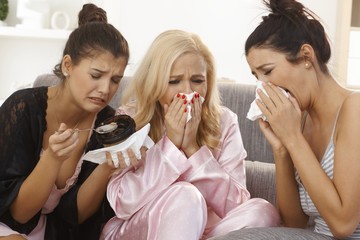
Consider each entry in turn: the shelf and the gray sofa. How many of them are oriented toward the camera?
2

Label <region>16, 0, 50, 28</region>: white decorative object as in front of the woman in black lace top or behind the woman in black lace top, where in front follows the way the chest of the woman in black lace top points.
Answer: behind

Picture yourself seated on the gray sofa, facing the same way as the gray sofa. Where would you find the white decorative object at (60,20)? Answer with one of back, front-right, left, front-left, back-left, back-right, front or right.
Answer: back-right

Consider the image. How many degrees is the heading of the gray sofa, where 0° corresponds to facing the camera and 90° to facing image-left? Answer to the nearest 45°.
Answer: approximately 0°
